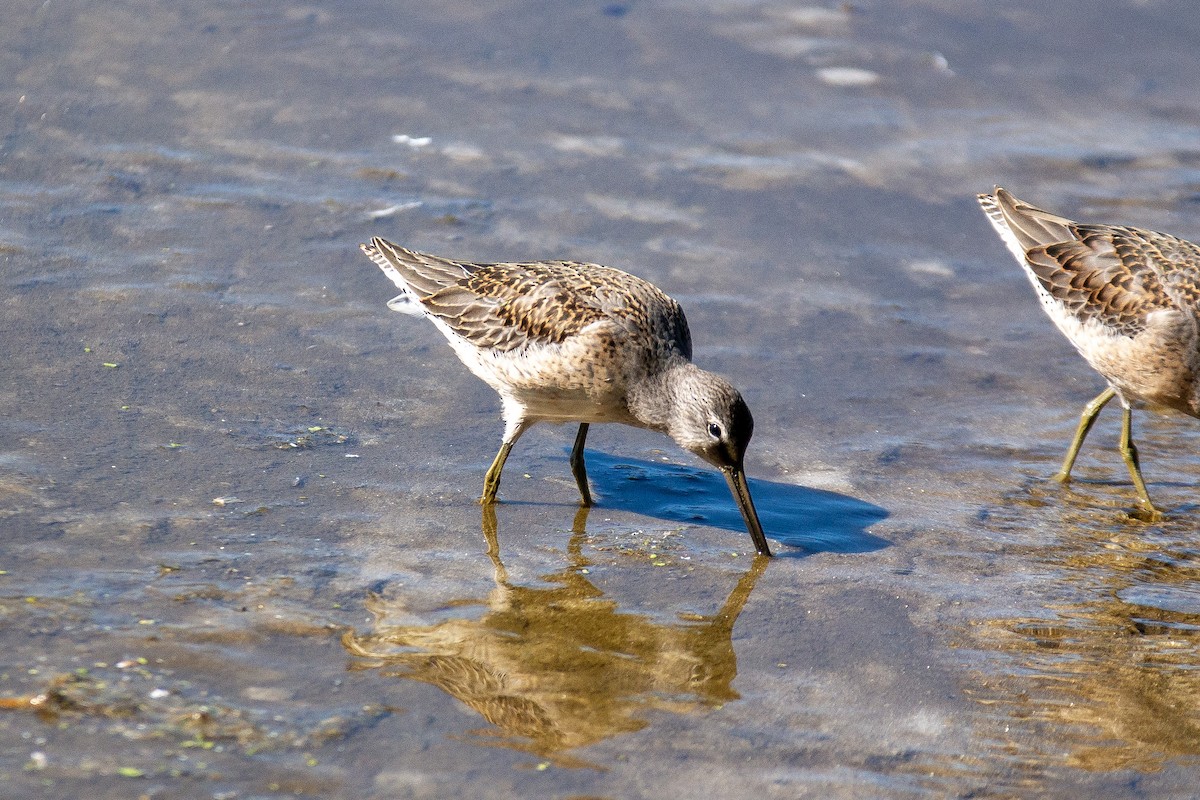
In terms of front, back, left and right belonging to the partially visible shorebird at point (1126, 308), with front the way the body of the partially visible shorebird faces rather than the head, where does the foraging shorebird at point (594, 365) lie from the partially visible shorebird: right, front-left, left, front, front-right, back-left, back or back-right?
back-right

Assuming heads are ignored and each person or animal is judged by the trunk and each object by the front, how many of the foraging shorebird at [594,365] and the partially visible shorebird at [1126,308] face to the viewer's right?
2

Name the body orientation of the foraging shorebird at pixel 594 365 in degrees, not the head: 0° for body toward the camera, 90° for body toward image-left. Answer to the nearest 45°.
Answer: approximately 270°

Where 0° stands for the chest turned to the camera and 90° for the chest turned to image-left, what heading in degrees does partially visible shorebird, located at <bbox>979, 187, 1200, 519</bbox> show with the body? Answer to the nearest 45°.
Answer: approximately 270°

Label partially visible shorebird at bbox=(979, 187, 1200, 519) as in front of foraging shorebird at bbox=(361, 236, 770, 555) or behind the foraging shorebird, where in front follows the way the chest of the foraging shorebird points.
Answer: in front
